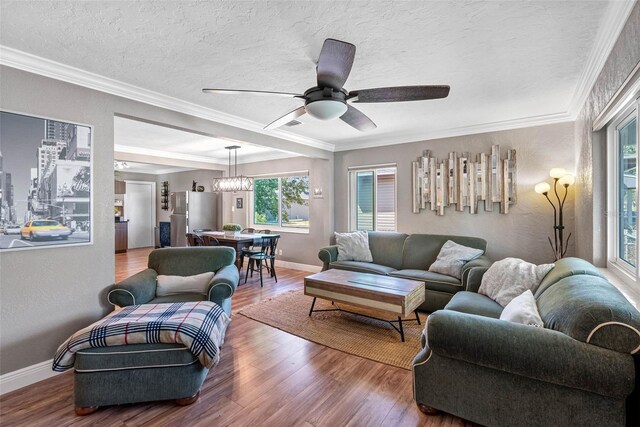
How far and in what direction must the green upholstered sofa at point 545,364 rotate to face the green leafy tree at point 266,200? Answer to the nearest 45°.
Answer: approximately 45° to its right

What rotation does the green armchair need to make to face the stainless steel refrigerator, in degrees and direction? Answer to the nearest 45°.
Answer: approximately 135° to its right

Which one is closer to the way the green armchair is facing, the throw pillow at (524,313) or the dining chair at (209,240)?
the throw pillow

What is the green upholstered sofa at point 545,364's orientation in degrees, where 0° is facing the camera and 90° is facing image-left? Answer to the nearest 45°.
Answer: approximately 90°

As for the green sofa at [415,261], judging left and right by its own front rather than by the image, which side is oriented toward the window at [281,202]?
right

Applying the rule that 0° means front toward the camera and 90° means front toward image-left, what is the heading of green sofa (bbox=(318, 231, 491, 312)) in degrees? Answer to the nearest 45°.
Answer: approximately 45°

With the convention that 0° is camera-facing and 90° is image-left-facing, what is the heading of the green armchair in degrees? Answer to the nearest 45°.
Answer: approximately 45°

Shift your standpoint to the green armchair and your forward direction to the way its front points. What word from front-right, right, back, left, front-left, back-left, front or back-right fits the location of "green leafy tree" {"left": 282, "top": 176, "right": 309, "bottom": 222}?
back

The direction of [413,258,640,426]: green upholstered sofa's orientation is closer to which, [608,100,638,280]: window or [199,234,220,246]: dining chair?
the dining chair
